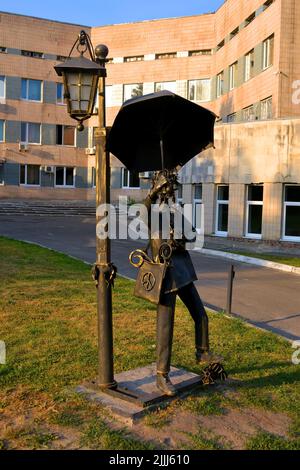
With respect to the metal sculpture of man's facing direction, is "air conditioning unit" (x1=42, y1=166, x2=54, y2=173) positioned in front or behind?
behind

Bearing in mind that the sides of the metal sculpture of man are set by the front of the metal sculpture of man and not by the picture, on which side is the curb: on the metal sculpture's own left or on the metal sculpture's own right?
on the metal sculpture's own left

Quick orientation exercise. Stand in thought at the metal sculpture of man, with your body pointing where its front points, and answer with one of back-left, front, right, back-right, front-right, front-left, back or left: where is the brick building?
back-left

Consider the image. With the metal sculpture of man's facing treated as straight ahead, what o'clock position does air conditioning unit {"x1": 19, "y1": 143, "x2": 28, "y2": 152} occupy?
The air conditioning unit is roughly at 7 o'clock from the metal sculpture of man.

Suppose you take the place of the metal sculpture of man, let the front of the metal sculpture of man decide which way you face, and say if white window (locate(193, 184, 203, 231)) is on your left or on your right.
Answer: on your left

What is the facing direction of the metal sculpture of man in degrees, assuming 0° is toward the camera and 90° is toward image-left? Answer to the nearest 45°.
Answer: approximately 315°
